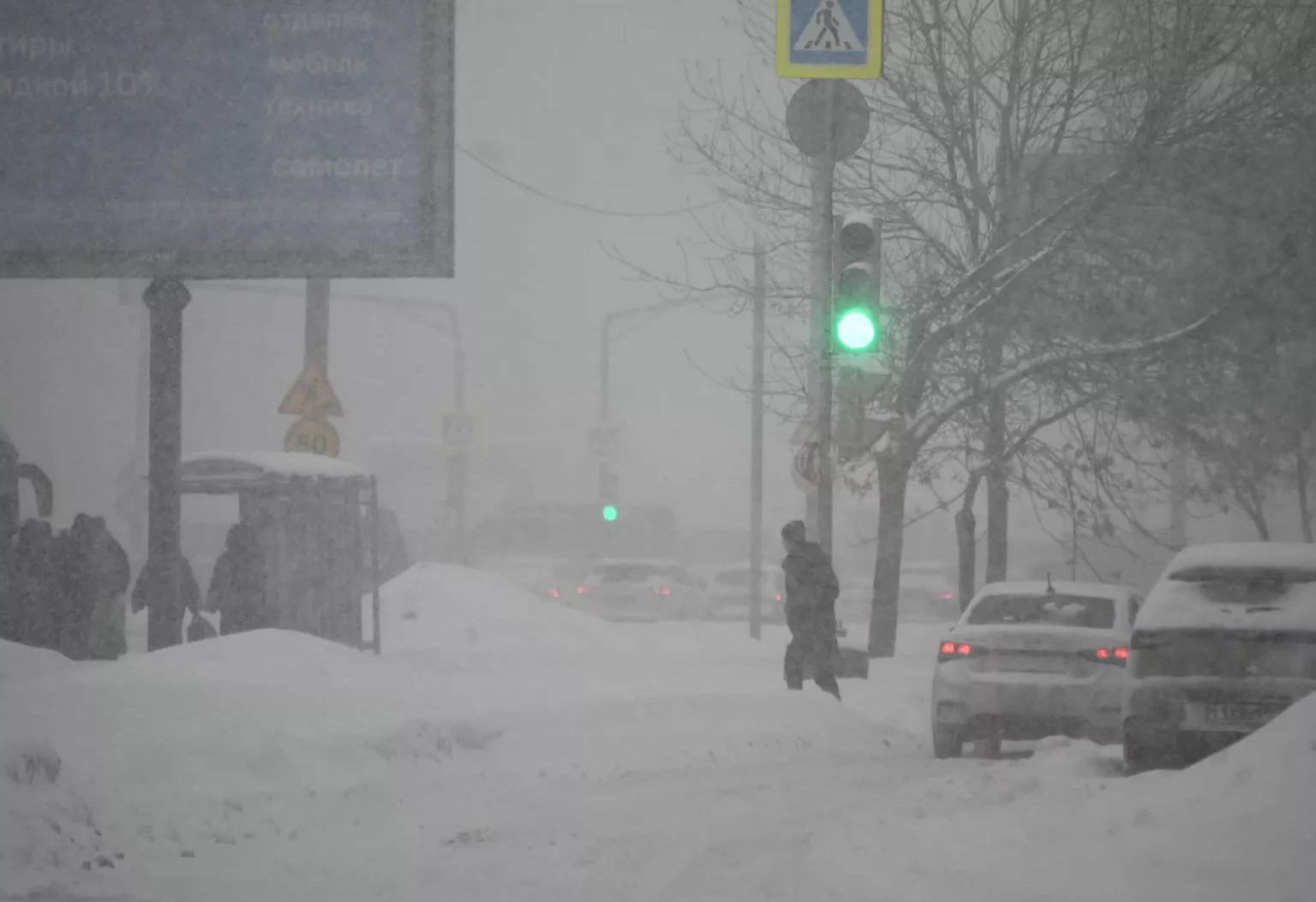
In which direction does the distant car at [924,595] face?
away from the camera

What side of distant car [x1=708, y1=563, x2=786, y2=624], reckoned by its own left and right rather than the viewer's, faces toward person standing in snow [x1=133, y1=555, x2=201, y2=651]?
back

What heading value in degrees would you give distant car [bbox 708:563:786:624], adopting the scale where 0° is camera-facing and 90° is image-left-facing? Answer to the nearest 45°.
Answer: approximately 180°

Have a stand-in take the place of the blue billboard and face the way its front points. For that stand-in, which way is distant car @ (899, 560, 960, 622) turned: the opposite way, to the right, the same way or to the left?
the opposite way

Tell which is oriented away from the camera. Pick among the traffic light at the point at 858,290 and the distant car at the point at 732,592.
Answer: the distant car

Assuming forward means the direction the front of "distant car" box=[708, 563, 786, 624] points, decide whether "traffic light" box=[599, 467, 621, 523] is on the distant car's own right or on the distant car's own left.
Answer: on the distant car's own left

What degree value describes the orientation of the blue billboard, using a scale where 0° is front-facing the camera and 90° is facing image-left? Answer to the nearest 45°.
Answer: approximately 0°

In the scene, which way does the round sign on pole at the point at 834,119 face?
away from the camera

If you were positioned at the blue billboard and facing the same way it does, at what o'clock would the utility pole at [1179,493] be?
The utility pole is roughly at 8 o'clock from the blue billboard.

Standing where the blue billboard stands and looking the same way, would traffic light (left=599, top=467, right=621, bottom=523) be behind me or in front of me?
behind

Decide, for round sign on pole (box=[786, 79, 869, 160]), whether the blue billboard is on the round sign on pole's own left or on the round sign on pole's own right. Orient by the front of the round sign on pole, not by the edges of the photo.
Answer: on the round sign on pole's own left

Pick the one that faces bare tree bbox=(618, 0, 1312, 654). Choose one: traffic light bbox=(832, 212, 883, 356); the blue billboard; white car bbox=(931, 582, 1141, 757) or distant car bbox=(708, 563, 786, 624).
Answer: the white car
